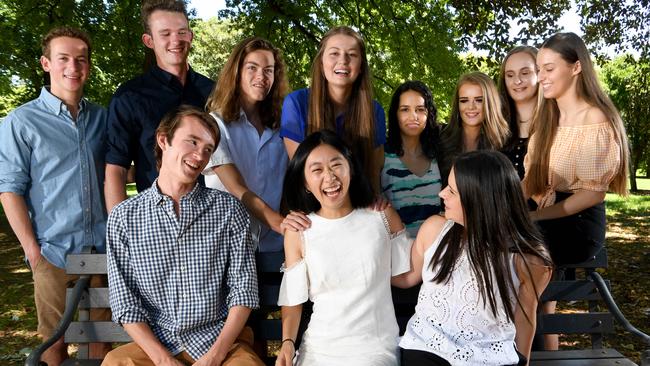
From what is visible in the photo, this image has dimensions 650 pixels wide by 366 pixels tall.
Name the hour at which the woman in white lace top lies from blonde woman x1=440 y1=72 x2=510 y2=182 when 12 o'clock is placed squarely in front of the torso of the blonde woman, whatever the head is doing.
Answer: The woman in white lace top is roughly at 12 o'clock from the blonde woman.

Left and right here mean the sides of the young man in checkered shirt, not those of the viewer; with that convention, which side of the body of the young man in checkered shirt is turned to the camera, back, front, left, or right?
front

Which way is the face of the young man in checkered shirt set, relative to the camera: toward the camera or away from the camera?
toward the camera

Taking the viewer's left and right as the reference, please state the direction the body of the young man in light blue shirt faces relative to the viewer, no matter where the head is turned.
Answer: facing the viewer and to the right of the viewer

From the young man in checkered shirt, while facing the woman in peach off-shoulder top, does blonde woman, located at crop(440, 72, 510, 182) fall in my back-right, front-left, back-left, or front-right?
front-left

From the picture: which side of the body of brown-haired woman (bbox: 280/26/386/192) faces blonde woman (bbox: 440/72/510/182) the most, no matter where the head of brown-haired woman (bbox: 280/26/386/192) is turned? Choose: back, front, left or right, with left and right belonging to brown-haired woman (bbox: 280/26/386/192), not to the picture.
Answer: left

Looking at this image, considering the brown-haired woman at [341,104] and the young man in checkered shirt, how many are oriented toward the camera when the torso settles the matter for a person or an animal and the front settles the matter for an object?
2

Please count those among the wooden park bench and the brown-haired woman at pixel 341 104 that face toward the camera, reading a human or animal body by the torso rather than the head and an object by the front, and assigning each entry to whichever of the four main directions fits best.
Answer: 2

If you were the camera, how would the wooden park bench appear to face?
facing the viewer

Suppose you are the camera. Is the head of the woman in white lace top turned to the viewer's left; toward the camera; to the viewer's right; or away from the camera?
to the viewer's left

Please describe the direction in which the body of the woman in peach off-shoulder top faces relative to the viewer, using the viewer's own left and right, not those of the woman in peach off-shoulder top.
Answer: facing the viewer and to the left of the viewer

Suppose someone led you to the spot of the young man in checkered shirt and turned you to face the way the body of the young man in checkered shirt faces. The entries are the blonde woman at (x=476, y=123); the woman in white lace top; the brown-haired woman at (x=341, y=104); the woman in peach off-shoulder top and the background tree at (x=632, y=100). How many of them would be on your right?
0

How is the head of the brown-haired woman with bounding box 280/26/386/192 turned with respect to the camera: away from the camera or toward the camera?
toward the camera

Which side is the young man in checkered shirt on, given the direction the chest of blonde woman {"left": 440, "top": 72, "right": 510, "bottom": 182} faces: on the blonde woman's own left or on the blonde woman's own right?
on the blonde woman's own right

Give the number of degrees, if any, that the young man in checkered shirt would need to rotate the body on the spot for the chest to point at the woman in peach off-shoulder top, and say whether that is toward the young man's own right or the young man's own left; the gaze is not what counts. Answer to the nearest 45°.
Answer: approximately 90° to the young man's own left
